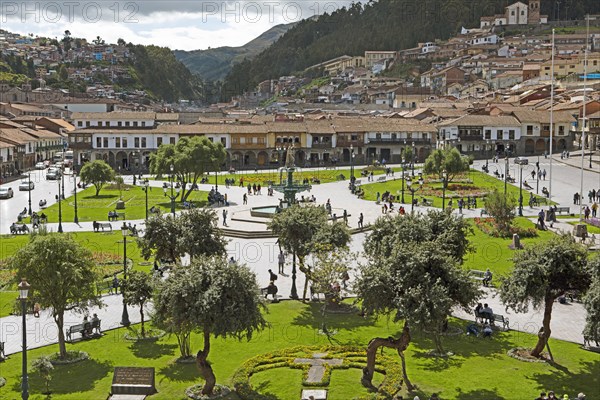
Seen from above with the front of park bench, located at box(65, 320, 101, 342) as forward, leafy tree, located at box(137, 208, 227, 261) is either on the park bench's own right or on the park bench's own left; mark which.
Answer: on the park bench's own right

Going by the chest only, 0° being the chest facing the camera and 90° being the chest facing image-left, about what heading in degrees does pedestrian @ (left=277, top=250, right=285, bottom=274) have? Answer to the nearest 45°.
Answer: approximately 180°

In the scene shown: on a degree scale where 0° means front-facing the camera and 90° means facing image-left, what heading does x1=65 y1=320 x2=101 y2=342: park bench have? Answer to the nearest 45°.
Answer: approximately 135°

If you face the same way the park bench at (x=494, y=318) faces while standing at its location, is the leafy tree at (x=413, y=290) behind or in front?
behind

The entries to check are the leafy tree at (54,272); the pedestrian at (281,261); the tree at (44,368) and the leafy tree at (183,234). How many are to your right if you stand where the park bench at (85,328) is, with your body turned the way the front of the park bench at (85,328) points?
2

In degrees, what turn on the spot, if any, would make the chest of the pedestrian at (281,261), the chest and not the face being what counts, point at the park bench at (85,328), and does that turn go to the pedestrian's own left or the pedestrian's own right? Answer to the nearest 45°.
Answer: approximately 135° to the pedestrian's own left
